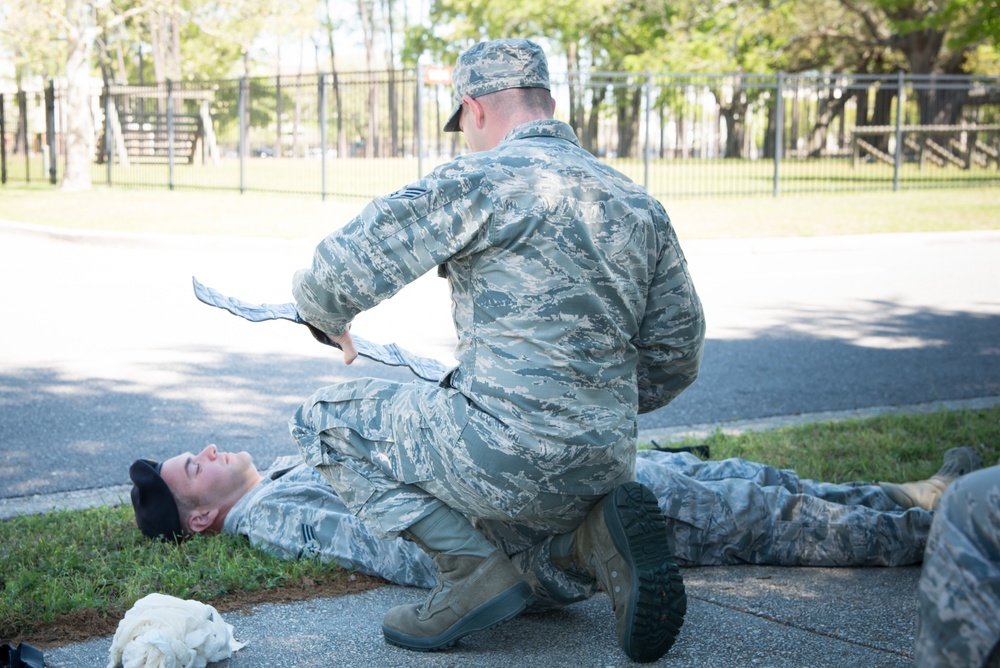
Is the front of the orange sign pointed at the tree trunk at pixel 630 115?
no

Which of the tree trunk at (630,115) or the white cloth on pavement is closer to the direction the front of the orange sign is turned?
the white cloth on pavement

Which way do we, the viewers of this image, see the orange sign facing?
facing the viewer

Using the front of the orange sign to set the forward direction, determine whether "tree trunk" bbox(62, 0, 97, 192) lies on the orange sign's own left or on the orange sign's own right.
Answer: on the orange sign's own right

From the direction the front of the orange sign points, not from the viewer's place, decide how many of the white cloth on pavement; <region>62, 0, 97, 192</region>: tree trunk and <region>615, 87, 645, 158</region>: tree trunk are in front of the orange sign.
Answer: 1

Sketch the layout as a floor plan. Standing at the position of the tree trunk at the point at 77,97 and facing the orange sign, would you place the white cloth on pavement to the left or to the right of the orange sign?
right

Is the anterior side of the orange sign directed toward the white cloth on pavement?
yes

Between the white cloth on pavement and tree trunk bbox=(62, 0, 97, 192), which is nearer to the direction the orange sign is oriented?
the white cloth on pavement
